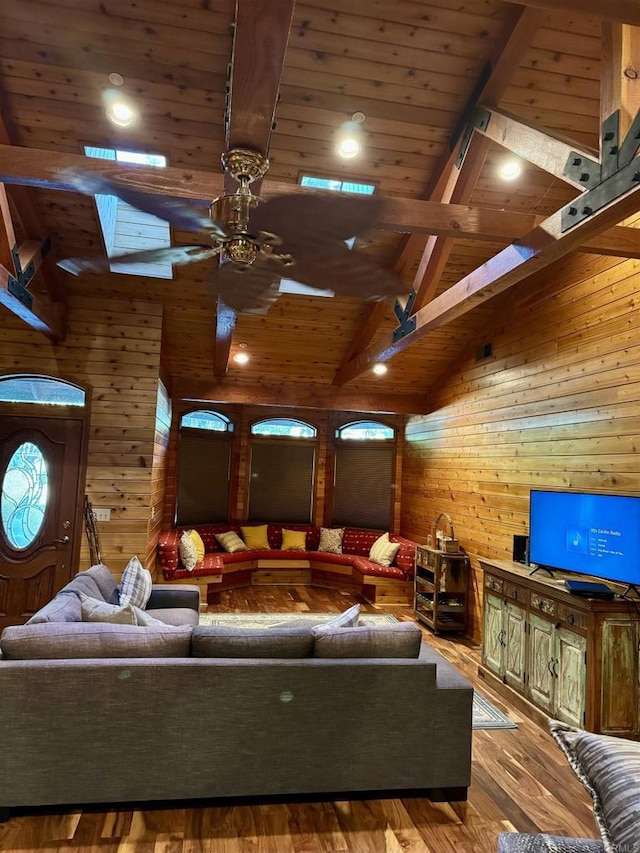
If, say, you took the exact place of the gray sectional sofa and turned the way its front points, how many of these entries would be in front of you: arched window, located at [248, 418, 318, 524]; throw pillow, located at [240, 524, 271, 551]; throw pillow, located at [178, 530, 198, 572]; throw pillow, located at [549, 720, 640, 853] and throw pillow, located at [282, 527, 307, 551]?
4

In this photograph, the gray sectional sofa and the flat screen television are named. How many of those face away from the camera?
1

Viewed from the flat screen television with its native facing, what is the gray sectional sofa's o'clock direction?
The gray sectional sofa is roughly at 12 o'clock from the flat screen television.

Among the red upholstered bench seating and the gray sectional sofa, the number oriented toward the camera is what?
1

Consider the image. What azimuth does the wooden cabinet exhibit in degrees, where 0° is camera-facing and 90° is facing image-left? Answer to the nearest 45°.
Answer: approximately 45°

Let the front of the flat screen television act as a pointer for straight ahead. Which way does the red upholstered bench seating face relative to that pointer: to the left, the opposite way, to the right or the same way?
to the left

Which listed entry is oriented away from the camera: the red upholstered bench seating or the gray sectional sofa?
the gray sectional sofa

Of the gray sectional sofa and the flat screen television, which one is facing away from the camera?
the gray sectional sofa

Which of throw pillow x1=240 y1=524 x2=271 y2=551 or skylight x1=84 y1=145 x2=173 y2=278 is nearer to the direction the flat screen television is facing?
the skylight

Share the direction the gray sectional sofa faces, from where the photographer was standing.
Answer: facing away from the viewer

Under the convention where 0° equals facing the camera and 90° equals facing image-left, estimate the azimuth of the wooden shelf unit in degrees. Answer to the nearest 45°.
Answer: approximately 45°

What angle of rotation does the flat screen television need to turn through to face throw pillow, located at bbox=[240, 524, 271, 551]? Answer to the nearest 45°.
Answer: approximately 90° to its right
